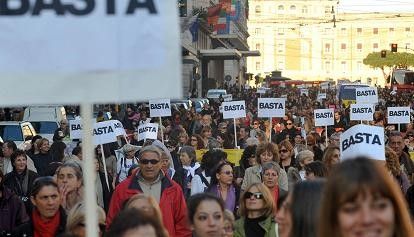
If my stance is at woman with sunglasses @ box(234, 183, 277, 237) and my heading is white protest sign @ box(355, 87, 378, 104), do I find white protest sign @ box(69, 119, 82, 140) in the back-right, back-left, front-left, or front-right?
front-left

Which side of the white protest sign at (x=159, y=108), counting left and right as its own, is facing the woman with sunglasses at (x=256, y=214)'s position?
front

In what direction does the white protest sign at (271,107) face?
toward the camera

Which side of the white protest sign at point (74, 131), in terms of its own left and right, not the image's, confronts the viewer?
front

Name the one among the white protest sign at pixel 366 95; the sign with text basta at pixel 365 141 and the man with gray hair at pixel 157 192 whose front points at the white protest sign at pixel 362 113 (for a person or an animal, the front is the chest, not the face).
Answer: the white protest sign at pixel 366 95

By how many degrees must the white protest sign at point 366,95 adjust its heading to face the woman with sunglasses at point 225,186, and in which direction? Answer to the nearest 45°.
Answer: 0° — it already faces them

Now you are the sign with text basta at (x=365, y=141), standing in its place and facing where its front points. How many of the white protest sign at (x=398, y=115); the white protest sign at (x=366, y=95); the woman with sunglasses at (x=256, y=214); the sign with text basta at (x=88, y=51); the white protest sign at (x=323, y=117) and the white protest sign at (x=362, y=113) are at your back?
4

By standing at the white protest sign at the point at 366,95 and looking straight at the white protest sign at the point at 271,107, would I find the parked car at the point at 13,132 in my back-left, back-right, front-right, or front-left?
front-right

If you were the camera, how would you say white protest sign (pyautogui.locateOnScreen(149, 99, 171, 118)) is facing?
facing the viewer

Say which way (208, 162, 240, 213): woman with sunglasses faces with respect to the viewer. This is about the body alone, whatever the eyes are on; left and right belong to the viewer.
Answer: facing the viewer and to the right of the viewer

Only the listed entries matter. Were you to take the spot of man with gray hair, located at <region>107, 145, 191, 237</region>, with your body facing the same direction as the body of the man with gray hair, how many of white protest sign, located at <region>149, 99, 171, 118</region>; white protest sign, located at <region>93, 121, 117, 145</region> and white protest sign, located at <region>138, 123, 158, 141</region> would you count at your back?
3

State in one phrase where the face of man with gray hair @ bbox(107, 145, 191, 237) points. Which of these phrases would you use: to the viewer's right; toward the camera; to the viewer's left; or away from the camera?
toward the camera

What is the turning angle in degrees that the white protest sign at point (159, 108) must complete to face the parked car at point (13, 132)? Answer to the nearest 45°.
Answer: approximately 135° to its right

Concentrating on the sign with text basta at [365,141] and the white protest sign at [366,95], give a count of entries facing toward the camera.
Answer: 2

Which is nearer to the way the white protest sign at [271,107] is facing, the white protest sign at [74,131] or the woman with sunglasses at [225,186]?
the woman with sunglasses

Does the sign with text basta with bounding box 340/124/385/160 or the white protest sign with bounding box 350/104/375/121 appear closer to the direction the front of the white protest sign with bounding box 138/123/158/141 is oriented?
the sign with text basta

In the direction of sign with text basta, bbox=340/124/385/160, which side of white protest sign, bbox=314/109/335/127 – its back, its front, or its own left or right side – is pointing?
front

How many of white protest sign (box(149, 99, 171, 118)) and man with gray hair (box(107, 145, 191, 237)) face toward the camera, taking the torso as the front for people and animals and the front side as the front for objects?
2

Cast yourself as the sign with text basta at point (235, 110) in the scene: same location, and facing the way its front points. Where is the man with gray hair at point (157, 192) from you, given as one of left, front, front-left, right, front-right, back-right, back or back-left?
front
